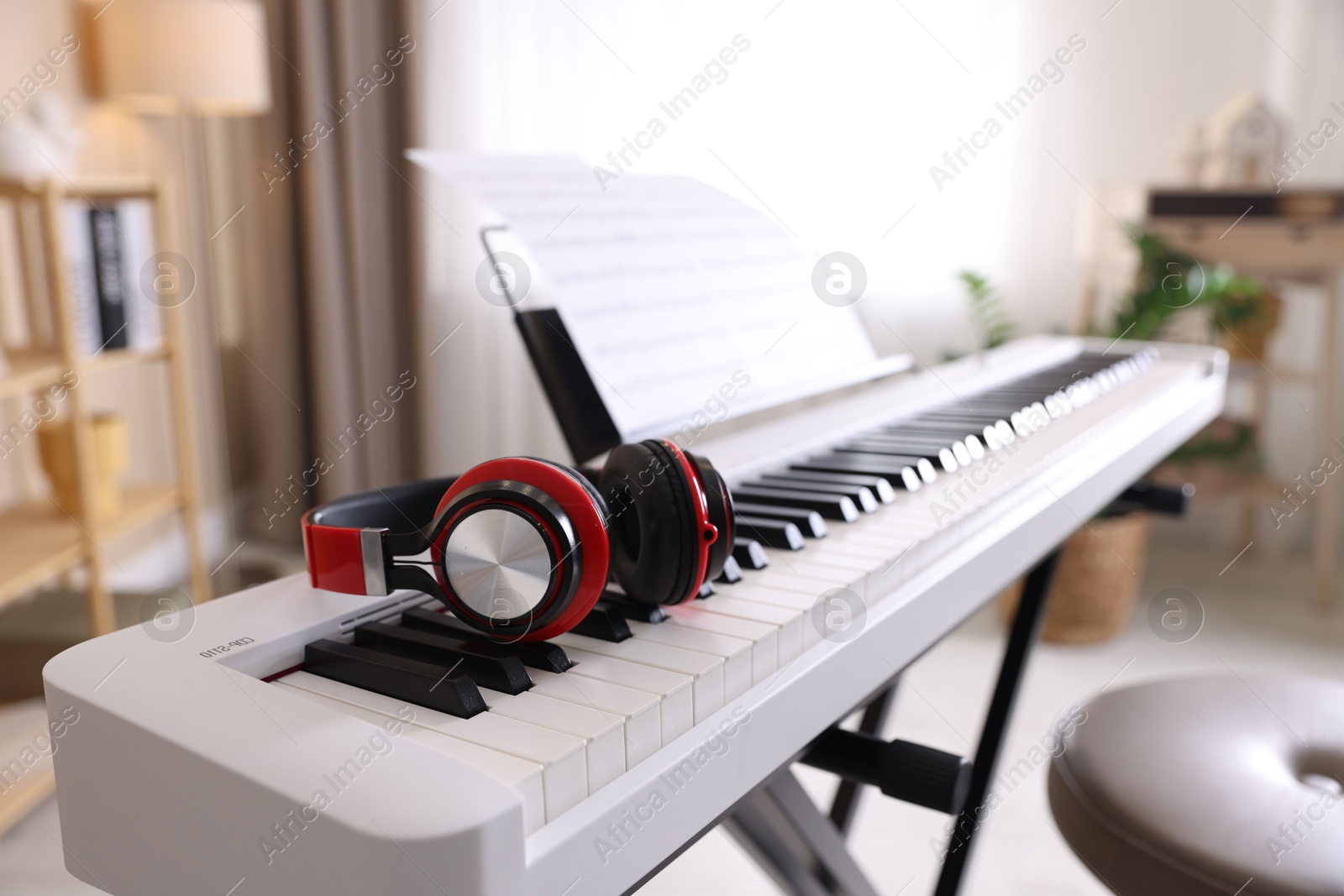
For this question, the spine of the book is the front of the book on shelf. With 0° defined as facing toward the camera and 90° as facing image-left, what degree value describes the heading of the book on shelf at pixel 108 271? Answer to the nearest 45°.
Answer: approximately 0°

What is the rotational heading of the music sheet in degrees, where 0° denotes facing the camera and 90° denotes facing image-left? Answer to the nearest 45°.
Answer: approximately 315°

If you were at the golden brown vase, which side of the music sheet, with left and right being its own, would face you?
back

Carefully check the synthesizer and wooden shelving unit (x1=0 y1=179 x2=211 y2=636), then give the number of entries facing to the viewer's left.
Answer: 0

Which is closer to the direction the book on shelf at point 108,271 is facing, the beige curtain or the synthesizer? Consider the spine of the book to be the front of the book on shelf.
the synthesizer

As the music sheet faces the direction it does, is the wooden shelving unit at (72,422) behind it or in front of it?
behind

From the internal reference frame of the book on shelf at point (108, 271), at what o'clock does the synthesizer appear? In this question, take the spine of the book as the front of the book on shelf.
The synthesizer is roughly at 12 o'clock from the book on shelf.

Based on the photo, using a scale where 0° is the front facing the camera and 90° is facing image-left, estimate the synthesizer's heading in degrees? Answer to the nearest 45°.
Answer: approximately 315°

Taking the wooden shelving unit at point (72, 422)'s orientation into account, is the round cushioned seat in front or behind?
in front

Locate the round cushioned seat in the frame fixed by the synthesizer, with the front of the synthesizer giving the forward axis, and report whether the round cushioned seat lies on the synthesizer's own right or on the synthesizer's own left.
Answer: on the synthesizer's own left
